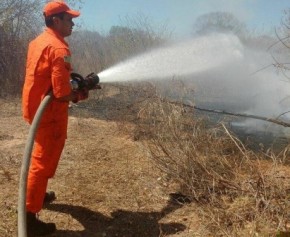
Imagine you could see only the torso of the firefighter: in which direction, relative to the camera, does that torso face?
to the viewer's right

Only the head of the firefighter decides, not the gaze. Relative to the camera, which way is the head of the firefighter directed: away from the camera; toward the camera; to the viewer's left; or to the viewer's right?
to the viewer's right
